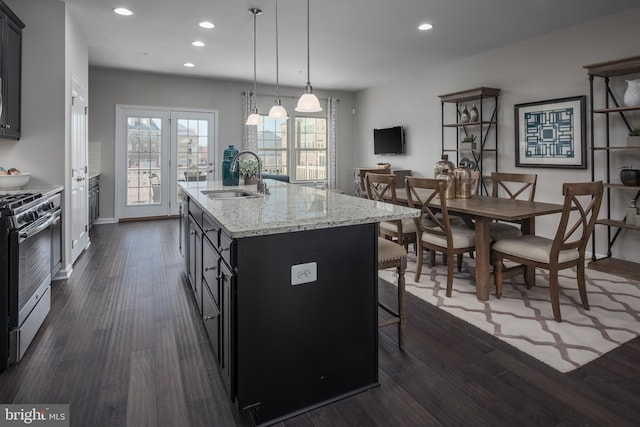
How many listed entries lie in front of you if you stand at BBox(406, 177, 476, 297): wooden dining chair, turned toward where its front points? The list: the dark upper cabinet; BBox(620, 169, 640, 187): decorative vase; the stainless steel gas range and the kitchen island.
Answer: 1

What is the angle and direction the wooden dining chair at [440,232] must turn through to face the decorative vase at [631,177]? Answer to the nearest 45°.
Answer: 0° — it already faces it

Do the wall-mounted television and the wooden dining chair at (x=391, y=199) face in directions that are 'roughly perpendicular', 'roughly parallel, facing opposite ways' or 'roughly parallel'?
roughly parallel, facing opposite ways

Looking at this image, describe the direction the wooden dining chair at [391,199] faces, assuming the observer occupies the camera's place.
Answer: facing away from the viewer and to the right of the viewer

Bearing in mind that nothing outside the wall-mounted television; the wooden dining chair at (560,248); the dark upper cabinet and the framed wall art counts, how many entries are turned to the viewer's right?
1

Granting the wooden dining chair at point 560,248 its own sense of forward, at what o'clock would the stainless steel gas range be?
The stainless steel gas range is roughly at 9 o'clock from the wooden dining chair.

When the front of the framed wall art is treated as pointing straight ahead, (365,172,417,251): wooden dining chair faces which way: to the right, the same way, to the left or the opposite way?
the opposite way

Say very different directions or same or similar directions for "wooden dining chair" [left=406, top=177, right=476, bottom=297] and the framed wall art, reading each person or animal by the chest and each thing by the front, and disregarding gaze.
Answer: very different directions

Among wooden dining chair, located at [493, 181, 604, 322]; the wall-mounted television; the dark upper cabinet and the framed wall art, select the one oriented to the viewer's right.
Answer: the dark upper cabinet

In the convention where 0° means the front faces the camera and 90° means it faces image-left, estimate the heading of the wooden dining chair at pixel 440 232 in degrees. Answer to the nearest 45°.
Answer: approximately 225°

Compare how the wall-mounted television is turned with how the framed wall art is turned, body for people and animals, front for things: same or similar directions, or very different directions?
same or similar directions

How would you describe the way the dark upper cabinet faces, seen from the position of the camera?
facing to the right of the viewer

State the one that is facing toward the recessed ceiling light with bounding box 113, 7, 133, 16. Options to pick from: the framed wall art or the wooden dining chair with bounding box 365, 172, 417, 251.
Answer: the framed wall art

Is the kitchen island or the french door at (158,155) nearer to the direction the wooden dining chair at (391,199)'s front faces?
the french door
